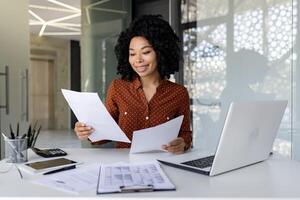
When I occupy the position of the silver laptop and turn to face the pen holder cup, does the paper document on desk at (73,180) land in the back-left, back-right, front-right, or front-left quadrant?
front-left

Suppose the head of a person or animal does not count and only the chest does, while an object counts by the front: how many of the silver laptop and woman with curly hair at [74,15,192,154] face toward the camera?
1

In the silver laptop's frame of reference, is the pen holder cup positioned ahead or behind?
ahead

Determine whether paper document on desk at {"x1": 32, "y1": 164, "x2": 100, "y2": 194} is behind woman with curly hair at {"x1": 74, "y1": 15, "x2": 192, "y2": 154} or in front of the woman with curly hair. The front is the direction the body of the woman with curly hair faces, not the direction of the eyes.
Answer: in front

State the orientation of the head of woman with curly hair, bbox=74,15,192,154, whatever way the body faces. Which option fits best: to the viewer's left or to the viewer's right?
to the viewer's left

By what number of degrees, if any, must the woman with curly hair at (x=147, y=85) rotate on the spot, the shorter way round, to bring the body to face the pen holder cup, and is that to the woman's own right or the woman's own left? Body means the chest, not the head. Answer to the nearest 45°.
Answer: approximately 45° to the woman's own right

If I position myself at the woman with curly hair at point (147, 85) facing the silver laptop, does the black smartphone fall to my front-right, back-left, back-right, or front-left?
front-right

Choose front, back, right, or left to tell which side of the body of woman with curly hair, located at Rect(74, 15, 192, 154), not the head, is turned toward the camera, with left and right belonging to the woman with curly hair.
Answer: front

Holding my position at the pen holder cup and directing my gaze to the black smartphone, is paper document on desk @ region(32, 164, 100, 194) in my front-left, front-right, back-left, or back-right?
front-right

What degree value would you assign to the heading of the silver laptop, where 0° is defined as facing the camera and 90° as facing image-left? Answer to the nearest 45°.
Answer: approximately 135°

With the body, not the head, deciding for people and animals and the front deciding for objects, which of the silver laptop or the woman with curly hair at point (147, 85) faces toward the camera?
the woman with curly hair
